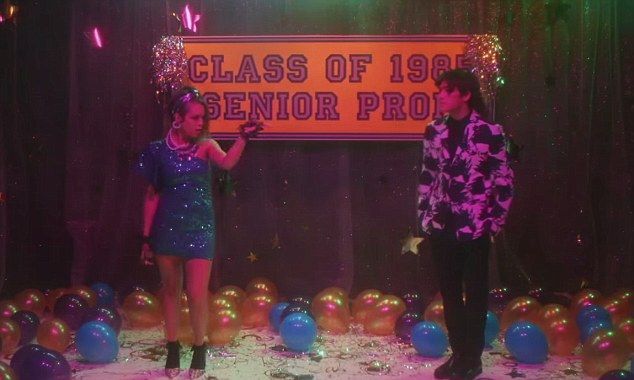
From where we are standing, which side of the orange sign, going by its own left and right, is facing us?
front

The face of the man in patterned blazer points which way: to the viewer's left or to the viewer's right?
to the viewer's left

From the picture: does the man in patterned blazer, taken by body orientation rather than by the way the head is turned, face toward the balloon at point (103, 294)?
no

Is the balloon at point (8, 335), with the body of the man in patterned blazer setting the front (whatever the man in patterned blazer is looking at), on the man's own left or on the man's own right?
on the man's own right

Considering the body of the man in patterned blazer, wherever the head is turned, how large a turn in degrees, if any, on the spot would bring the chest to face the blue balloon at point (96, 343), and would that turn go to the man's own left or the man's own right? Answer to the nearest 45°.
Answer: approximately 45° to the man's own right

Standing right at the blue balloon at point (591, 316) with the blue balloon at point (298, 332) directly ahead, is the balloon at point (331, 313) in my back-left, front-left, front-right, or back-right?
front-right

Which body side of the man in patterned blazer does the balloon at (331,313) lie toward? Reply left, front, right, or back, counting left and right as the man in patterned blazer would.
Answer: right

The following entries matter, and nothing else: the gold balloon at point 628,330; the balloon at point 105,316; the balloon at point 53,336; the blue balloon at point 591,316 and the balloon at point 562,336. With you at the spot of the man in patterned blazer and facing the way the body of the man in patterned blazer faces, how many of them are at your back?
3

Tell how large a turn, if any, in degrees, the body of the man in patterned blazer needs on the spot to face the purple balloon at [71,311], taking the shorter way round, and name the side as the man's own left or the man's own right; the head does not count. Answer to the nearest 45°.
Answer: approximately 45° to the man's own right

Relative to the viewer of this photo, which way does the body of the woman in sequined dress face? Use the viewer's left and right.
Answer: facing the viewer

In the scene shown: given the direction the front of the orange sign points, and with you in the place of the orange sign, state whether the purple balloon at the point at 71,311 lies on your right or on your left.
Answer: on your right

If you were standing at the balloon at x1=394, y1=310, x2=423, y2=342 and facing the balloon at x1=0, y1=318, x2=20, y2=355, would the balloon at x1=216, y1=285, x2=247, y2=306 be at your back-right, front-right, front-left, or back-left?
front-right

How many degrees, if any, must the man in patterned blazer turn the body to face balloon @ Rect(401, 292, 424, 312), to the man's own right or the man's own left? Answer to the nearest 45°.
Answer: approximately 135° to the man's own right

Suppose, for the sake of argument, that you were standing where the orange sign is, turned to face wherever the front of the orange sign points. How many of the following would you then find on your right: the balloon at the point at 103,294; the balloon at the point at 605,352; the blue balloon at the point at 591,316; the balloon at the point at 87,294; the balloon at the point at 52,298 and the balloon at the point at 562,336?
3
